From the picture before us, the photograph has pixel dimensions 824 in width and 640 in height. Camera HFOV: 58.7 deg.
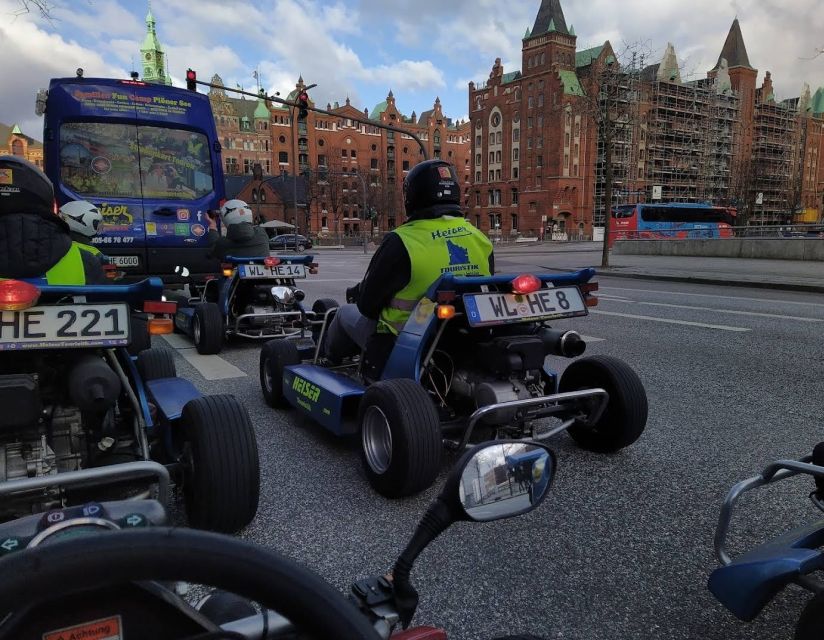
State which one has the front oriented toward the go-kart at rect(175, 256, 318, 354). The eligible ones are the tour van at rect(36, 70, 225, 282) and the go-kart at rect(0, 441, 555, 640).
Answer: the go-kart at rect(0, 441, 555, 640)

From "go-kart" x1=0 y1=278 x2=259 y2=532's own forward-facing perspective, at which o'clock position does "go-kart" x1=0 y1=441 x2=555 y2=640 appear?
"go-kart" x1=0 y1=441 x2=555 y2=640 is roughly at 6 o'clock from "go-kart" x1=0 y1=278 x2=259 y2=532.

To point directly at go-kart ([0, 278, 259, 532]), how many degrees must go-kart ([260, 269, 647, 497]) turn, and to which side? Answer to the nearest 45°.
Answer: approximately 90° to its left

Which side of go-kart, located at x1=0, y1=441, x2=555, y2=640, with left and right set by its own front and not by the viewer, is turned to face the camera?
back

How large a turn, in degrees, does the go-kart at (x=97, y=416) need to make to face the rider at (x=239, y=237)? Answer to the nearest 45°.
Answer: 0° — it already faces them

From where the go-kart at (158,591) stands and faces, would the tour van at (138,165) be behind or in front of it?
in front

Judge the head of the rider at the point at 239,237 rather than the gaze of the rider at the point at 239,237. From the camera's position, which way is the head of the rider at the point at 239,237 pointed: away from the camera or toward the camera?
away from the camera

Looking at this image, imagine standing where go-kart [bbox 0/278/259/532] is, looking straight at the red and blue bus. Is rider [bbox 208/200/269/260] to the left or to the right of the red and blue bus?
left

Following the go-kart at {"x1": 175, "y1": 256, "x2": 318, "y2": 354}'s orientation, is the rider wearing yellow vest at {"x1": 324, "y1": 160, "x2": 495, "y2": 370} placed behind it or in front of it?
behind

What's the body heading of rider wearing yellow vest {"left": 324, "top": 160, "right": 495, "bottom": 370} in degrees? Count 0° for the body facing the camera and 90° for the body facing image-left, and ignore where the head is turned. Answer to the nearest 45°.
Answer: approximately 135°

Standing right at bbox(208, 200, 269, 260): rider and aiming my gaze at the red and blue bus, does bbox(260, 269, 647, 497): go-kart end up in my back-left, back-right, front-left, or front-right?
back-right

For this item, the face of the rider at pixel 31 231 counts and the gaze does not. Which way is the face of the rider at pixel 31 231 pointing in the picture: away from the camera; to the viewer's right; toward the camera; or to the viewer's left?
away from the camera

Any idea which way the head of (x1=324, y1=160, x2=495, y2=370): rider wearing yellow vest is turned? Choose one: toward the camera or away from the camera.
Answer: away from the camera

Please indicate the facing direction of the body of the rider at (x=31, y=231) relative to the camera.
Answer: away from the camera
